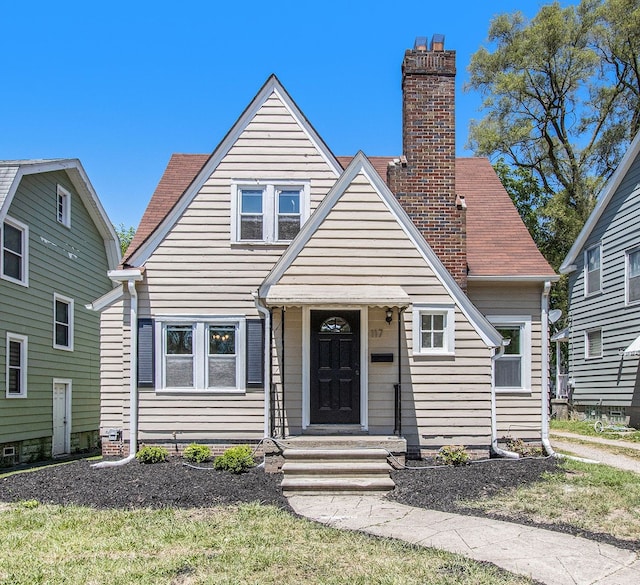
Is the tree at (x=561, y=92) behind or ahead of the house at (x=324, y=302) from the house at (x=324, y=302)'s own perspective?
behind

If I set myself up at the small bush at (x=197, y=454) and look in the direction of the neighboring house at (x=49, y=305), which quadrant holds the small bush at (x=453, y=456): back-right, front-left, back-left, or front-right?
back-right

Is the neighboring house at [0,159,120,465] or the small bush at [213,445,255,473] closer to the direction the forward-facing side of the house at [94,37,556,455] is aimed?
the small bush

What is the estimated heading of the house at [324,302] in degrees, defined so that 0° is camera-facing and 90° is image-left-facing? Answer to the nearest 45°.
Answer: approximately 0°

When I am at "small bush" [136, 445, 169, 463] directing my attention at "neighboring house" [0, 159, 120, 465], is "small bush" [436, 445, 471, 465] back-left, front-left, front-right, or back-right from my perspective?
back-right
